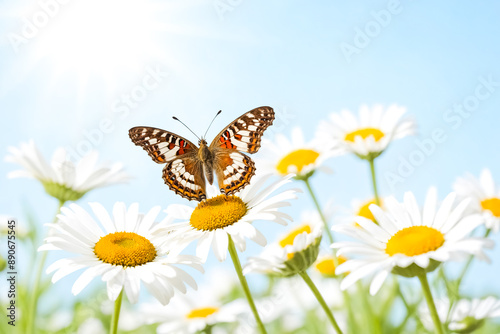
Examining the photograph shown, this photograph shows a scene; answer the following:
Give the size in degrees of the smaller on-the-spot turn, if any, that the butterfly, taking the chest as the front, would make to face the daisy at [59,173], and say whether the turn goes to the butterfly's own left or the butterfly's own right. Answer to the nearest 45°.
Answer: approximately 45° to the butterfly's own left

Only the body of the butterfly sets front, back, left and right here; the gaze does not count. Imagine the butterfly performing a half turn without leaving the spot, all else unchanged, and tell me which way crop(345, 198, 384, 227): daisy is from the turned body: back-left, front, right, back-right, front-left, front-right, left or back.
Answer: back-left

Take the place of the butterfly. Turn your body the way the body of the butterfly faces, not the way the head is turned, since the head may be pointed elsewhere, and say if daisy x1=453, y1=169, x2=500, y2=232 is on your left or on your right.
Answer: on your right

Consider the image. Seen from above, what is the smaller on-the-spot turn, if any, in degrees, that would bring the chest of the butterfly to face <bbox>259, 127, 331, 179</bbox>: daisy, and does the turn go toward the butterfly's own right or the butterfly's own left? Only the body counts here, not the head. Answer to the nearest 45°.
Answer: approximately 45° to the butterfly's own right

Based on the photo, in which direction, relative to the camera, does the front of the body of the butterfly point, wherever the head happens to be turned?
away from the camera
